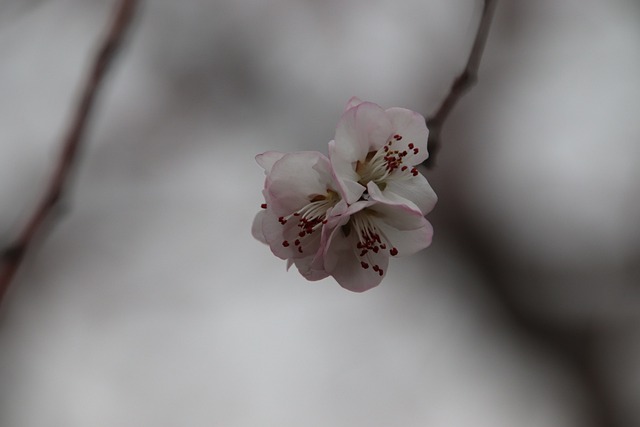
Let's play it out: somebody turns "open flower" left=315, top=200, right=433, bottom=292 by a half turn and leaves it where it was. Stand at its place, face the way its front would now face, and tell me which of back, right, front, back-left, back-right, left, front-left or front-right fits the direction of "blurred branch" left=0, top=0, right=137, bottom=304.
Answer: front-left

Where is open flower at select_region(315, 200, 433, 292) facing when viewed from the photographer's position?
facing the viewer and to the right of the viewer

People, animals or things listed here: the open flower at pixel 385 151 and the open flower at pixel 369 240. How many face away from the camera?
0

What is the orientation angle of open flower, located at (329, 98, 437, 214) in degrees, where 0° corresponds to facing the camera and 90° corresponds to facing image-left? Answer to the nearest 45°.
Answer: approximately 315°
